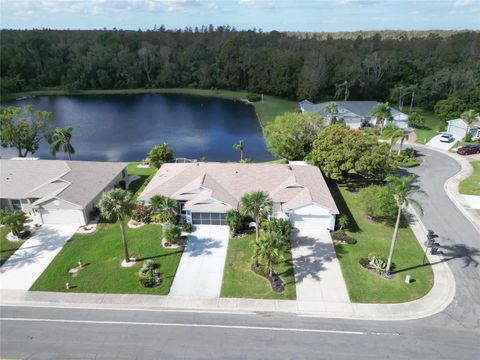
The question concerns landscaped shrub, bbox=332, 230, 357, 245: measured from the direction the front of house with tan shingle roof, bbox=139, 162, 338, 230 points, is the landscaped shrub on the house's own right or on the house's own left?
on the house's own left

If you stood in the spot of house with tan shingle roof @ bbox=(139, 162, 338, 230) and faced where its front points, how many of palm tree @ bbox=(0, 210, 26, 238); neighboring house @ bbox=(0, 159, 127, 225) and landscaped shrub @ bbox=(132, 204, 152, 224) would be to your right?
3

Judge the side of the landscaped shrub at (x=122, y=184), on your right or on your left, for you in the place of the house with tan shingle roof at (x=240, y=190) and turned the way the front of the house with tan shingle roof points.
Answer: on your right

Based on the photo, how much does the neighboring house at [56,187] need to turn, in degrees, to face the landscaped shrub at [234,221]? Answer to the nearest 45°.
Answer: approximately 45° to its left

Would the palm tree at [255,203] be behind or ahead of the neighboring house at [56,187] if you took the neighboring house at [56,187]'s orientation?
ahead

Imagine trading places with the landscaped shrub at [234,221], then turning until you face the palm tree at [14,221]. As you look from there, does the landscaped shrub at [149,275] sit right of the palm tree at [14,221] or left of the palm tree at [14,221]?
left

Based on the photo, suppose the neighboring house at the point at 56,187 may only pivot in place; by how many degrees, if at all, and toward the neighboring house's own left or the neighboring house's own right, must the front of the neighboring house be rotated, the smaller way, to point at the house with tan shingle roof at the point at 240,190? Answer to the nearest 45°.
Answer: approximately 45° to the neighboring house's own left

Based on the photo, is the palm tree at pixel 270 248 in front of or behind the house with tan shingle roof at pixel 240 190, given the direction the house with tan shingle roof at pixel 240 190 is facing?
in front

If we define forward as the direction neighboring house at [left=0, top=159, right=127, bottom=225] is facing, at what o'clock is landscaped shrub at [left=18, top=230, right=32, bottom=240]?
The landscaped shrub is roughly at 1 o'clock from the neighboring house.

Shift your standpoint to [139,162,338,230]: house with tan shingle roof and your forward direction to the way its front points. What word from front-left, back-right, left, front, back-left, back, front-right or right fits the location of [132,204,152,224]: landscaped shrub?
right

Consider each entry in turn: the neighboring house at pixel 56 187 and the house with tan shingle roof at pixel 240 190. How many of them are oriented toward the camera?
2

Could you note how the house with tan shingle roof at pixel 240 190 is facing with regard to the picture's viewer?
facing the viewer

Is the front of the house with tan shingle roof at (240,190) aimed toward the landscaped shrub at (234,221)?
yes

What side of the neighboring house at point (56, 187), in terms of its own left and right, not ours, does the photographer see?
front
